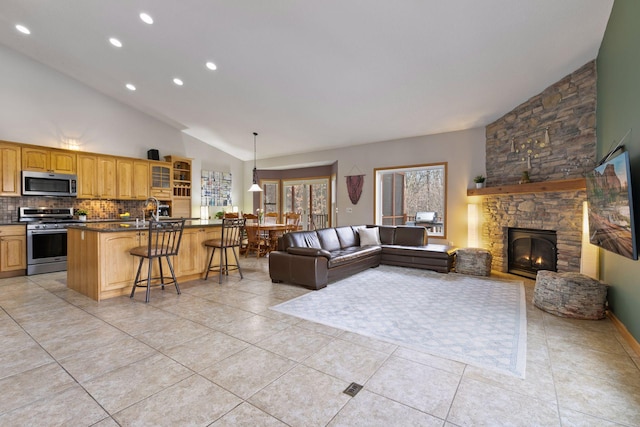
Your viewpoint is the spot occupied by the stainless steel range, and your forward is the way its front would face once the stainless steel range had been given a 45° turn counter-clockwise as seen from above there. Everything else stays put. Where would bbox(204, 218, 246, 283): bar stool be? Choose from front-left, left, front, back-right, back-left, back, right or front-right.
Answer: front

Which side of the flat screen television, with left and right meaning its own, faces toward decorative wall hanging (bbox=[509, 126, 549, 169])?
right

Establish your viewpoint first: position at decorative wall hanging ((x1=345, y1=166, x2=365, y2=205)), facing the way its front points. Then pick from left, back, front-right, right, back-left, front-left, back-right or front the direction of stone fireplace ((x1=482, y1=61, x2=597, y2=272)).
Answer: front-left

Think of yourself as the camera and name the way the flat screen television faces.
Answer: facing the viewer and to the left of the viewer

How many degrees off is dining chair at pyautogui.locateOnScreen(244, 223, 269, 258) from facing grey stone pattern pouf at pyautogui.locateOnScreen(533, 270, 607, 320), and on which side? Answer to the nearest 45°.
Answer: approximately 90° to its right

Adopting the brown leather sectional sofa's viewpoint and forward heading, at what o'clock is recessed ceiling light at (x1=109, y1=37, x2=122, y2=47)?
The recessed ceiling light is roughly at 4 o'clock from the brown leather sectional sofa.

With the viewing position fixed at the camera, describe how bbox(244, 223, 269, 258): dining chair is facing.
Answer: facing away from the viewer and to the right of the viewer

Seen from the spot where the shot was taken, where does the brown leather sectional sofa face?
facing the viewer and to the right of the viewer

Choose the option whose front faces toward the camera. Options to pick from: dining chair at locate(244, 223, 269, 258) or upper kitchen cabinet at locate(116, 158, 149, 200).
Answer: the upper kitchen cabinet

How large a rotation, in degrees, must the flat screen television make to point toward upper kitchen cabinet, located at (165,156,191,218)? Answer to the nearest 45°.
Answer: approximately 45° to its right

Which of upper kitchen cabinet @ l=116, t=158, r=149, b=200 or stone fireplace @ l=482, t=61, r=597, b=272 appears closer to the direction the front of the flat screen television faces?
the upper kitchen cabinet

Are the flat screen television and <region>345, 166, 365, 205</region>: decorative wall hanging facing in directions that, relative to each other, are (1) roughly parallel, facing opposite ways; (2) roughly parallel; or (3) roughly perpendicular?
roughly perpendicular

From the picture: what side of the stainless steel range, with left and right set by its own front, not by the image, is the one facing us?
front

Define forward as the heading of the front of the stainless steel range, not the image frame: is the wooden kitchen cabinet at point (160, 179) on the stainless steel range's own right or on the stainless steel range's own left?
on the stainless steel range's own left

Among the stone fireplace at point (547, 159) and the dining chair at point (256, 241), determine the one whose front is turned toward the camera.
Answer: the stone fireplace

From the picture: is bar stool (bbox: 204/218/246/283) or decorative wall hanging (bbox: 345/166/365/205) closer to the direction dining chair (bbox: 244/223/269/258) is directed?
the decorative wall hanging

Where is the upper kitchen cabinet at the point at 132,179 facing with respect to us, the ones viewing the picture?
facing the viewer
